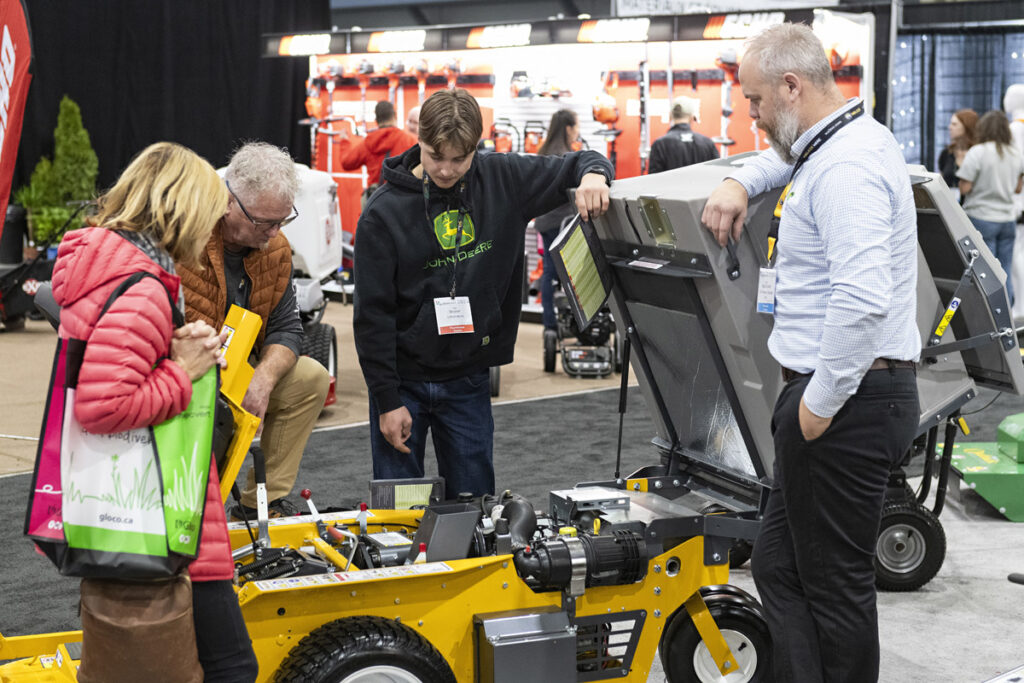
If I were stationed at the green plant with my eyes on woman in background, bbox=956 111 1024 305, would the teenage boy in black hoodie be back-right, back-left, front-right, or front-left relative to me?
front-right

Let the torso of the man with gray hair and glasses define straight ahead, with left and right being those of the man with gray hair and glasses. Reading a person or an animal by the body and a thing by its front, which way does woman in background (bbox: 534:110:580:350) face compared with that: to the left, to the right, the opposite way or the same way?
to the left

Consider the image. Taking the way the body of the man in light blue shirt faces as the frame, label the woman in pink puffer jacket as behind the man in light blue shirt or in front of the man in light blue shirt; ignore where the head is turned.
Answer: in front

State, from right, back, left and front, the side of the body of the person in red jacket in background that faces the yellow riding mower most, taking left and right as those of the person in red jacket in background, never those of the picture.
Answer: back

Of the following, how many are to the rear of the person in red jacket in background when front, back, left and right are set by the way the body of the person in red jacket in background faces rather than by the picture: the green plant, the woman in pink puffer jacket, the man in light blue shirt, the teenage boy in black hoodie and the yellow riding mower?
4

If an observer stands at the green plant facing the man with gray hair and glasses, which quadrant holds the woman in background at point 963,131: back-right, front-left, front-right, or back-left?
front-left

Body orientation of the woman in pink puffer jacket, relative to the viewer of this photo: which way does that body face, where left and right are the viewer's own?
facing to the right of the viewer

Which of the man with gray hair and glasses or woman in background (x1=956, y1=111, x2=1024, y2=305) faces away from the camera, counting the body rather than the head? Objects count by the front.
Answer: the woman in background

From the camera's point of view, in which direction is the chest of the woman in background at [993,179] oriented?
away from the camera

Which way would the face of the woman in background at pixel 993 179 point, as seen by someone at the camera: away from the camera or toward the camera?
away from the camera

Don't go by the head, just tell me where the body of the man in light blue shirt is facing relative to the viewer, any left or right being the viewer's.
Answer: facing to the left of the viewer
